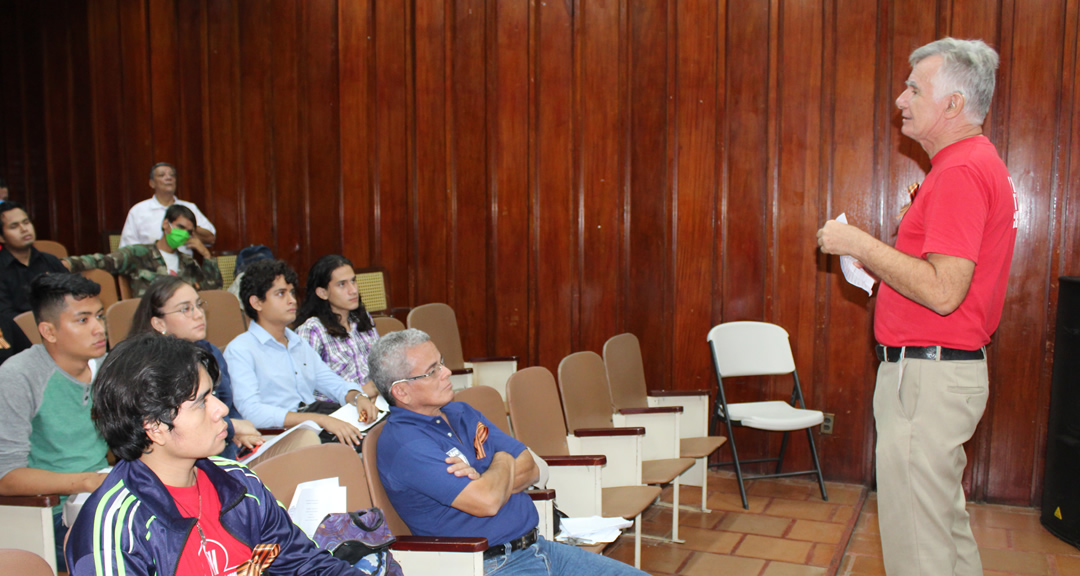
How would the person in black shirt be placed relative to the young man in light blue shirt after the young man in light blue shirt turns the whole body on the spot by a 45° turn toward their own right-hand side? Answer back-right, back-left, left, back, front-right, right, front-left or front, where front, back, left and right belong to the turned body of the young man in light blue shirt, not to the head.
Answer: back-right

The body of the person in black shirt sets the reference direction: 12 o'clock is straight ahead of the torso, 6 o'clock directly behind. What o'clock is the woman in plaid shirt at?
The woman in plaid shirt is roughly at 12 o'clock from the person in black shirt.

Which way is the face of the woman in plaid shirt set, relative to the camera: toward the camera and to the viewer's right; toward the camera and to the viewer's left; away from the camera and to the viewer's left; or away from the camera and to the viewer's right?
toward the camera and to the viewer's right

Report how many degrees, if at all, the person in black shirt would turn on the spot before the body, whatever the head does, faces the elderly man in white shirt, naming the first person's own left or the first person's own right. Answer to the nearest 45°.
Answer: approximately 90° to the first person's own left

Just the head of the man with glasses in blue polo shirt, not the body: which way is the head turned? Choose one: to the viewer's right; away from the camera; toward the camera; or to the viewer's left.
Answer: to the viewer's right

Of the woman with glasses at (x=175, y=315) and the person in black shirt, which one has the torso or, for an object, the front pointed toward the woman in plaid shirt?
the person in black shirt

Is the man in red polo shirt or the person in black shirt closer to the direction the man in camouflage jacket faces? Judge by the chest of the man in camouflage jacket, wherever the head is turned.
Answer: the man in red polo shirt

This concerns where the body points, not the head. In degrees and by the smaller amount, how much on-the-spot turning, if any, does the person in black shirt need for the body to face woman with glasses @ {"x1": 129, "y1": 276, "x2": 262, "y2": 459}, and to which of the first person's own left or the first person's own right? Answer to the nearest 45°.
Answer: approximately 45° to the first person's own right

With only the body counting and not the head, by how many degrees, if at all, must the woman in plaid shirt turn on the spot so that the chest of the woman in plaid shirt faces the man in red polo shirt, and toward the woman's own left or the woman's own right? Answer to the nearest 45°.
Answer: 0° — they already face them

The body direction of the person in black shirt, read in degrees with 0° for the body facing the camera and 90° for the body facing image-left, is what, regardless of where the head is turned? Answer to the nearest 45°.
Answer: approximately 315°

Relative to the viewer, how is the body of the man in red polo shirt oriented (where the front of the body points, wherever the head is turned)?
to the viewer's left

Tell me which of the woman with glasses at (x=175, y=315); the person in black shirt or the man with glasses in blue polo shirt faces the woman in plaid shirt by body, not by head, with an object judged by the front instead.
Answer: the person in black shirt

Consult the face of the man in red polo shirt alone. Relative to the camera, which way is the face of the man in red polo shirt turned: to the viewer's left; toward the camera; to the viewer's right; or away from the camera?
to the viewer's left

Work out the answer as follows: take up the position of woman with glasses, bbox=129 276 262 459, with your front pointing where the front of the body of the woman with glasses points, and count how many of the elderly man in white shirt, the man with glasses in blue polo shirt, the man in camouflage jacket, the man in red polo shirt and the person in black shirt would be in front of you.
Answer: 2

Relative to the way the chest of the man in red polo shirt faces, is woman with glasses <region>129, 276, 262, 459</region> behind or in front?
in front
